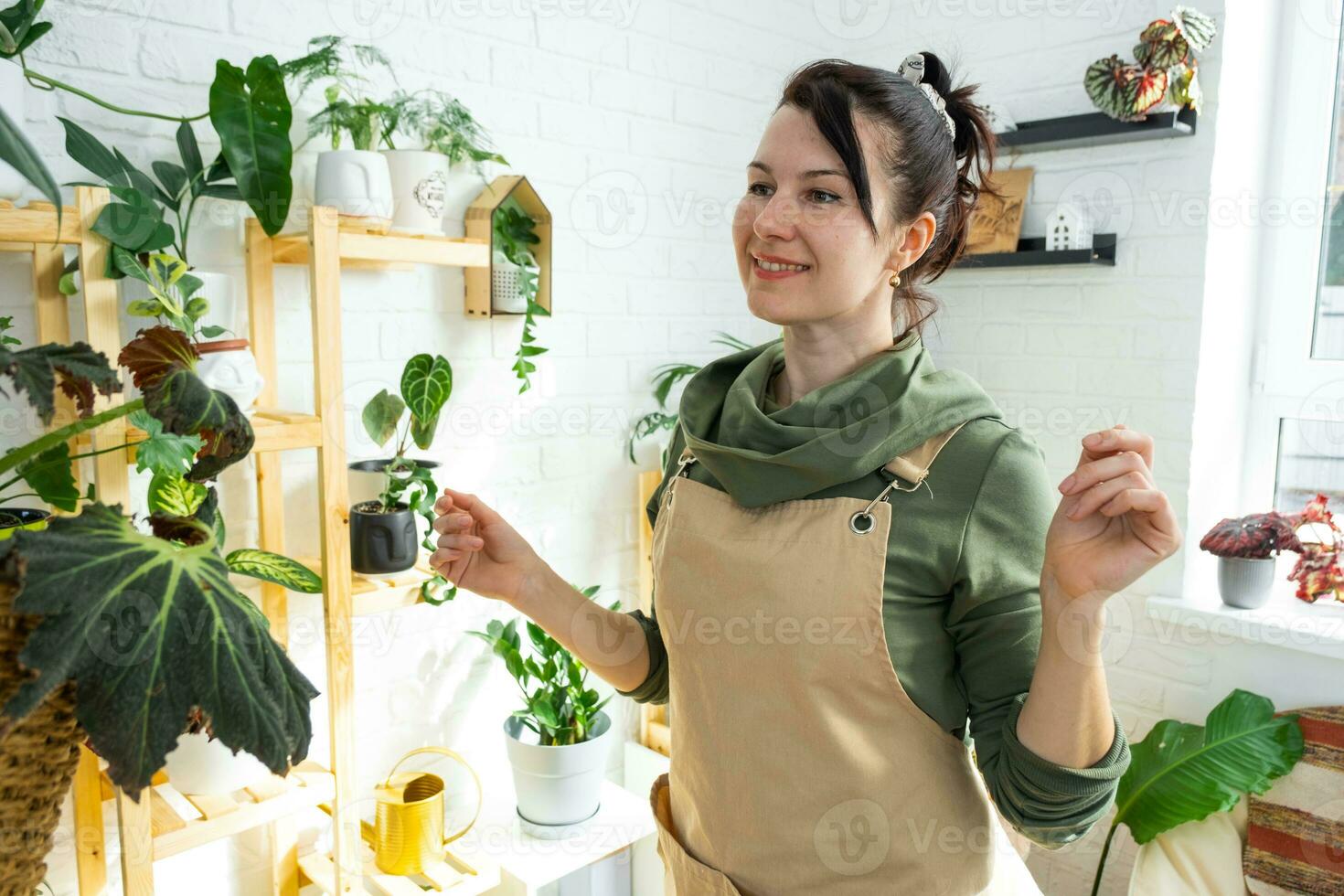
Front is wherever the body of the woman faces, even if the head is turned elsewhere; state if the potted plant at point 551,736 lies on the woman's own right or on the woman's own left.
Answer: on the woman's own right

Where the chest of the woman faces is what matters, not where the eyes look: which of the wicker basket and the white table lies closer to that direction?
the wicker basket

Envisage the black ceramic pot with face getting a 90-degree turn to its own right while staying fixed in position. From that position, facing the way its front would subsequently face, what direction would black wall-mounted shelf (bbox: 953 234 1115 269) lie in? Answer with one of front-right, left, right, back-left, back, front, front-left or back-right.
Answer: back-left

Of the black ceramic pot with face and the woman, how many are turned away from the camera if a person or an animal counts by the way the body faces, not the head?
0

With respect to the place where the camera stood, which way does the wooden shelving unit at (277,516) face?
facing the viewer and to the right of the viewer

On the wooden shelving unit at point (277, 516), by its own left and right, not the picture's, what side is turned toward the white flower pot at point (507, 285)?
left

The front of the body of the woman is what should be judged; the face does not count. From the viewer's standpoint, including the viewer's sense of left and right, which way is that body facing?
facing the viewer and to the left of the viewer

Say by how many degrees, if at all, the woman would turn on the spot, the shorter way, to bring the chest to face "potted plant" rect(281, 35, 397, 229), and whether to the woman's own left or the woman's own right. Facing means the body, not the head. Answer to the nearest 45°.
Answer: approximately 90° to the woman's own right

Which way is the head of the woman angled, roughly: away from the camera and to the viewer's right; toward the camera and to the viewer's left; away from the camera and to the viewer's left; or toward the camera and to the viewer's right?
toward the camera and to the viewer's left

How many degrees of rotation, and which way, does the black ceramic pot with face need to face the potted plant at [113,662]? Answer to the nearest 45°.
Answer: approximately 45° to its right

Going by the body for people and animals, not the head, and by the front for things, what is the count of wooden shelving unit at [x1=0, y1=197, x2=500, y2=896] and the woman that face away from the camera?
0

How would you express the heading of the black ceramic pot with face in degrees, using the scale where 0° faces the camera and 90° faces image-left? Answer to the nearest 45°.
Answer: approximately 315°
